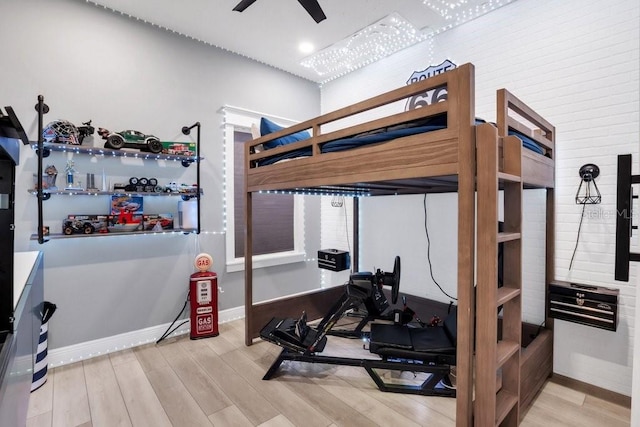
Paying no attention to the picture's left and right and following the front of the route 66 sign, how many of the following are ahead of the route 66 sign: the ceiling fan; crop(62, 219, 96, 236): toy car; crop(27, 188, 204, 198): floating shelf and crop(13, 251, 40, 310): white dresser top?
4

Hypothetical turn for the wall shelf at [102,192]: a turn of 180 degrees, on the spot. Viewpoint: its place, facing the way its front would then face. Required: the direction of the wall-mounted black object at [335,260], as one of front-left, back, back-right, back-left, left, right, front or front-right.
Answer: back-right

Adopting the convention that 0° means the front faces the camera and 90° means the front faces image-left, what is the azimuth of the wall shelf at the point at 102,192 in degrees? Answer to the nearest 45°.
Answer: approximately 315°
